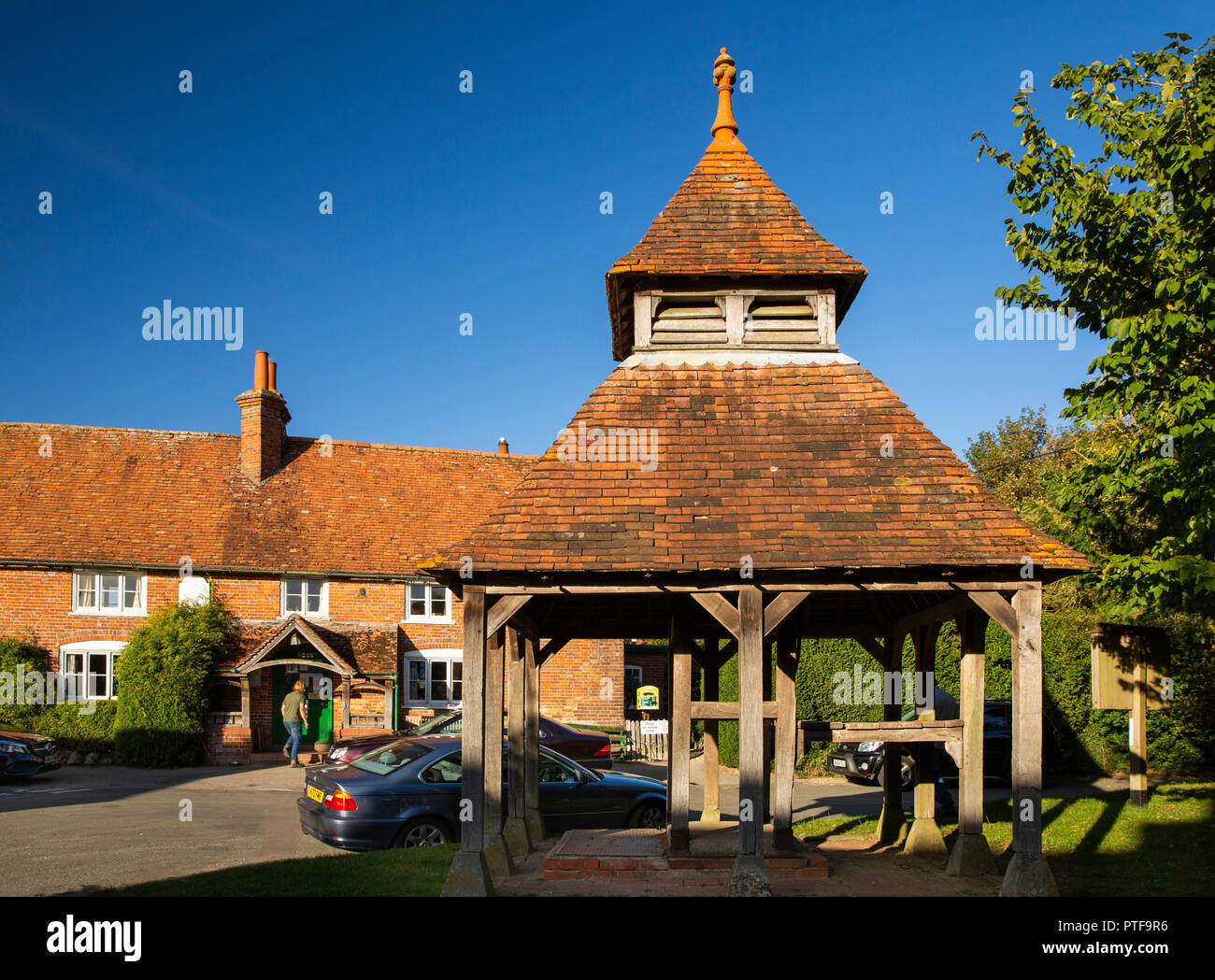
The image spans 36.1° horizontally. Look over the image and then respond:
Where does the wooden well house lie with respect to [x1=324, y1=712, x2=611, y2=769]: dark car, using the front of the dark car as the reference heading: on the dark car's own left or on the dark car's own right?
on the dark car's own left

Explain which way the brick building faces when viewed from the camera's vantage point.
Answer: facing the viewer

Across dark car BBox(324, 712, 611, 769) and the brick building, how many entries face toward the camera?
1

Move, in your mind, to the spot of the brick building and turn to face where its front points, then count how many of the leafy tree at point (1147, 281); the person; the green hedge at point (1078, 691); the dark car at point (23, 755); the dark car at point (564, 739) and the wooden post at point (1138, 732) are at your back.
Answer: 0

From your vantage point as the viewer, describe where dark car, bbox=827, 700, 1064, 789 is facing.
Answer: facing the viewer and to the left of the viewer

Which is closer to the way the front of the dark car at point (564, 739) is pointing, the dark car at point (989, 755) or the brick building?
the brick building

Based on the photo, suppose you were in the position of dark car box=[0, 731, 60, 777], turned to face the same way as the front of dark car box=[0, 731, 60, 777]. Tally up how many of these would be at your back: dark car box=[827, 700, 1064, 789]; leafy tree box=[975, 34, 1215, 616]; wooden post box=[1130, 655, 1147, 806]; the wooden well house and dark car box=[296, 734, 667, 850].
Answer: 0

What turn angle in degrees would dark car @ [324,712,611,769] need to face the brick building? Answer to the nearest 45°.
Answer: approximately 45° to its right

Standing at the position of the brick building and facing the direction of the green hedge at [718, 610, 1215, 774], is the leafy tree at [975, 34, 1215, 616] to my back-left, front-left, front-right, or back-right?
front-right

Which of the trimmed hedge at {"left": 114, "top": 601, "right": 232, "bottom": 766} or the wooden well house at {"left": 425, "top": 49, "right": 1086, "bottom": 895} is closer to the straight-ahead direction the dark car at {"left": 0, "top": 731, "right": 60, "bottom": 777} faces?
the wooden well house

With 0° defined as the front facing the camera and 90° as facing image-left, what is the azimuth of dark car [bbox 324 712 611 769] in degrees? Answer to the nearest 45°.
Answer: approximately 90°

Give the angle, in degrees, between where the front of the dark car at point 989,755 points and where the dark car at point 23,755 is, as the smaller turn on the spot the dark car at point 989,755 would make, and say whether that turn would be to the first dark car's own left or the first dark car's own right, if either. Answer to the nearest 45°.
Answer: approximately 45° to the first dark car's own right

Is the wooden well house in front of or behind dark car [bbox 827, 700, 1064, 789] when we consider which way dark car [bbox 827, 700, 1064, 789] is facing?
in front

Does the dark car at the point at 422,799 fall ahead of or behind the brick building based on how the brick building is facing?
ahead

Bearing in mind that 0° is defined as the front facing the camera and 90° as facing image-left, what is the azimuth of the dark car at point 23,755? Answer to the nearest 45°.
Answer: approximately 315°

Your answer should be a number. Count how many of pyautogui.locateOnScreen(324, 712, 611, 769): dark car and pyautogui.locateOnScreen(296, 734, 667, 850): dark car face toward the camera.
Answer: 0

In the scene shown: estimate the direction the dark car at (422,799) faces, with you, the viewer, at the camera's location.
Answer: facing away from the viewer and to the right of the viewer

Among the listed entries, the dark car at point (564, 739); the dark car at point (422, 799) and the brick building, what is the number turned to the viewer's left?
1
